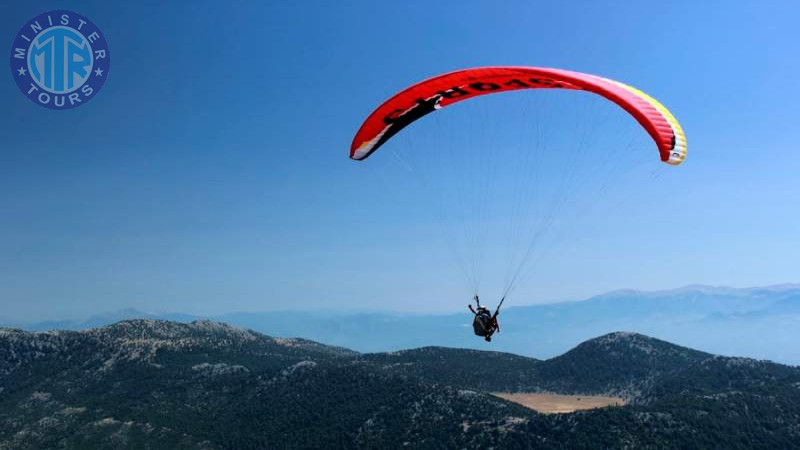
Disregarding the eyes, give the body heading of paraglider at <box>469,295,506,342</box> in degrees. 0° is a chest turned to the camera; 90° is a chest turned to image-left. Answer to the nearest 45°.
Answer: approximately 180°
